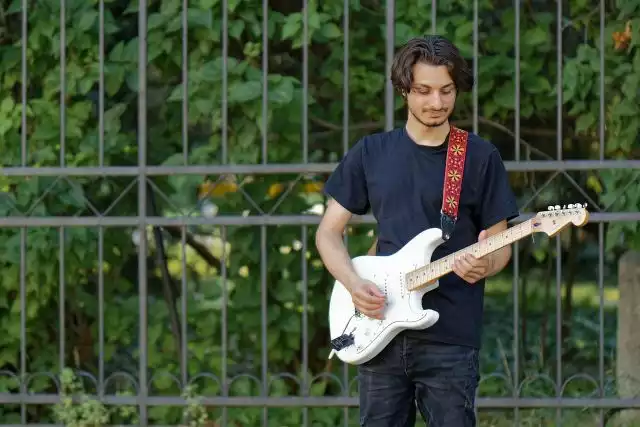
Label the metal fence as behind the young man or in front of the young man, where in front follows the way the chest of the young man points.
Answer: behind

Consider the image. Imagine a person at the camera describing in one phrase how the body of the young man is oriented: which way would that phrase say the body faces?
toward the camera

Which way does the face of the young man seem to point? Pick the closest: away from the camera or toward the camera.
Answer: toward the camera
